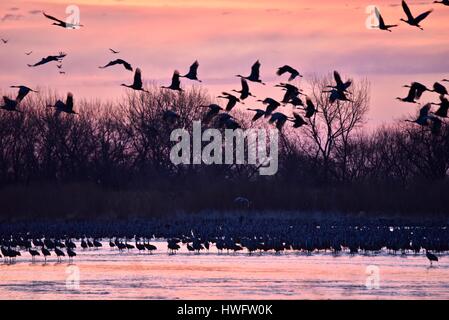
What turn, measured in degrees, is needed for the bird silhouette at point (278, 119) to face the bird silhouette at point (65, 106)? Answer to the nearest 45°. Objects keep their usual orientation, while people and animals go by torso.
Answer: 0° — it already faces it

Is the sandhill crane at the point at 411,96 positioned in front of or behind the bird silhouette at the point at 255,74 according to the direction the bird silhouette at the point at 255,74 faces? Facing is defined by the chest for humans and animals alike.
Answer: behind

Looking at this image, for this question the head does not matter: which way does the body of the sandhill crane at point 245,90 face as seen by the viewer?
to the viewer's left

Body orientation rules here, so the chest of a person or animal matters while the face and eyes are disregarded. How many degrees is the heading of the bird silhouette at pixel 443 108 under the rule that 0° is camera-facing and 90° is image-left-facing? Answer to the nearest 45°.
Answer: approximately 90°

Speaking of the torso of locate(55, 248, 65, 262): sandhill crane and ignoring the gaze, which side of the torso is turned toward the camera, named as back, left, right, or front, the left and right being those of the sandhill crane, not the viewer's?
left

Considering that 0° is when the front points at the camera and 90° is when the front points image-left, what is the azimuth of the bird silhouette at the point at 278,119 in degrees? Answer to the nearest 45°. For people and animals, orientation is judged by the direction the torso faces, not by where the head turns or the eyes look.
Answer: approximately 90°

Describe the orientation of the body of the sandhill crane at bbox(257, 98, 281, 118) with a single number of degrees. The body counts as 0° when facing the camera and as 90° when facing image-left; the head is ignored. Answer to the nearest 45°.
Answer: approximately 90°

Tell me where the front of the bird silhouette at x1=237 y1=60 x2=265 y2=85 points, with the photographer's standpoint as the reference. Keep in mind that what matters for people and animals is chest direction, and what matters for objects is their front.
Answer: facing to the left of the viewer

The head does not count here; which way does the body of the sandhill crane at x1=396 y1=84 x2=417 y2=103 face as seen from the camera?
to the viewer's left

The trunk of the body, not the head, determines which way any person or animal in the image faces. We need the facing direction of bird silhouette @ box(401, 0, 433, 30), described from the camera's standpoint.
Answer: facing to the left of the viewer
